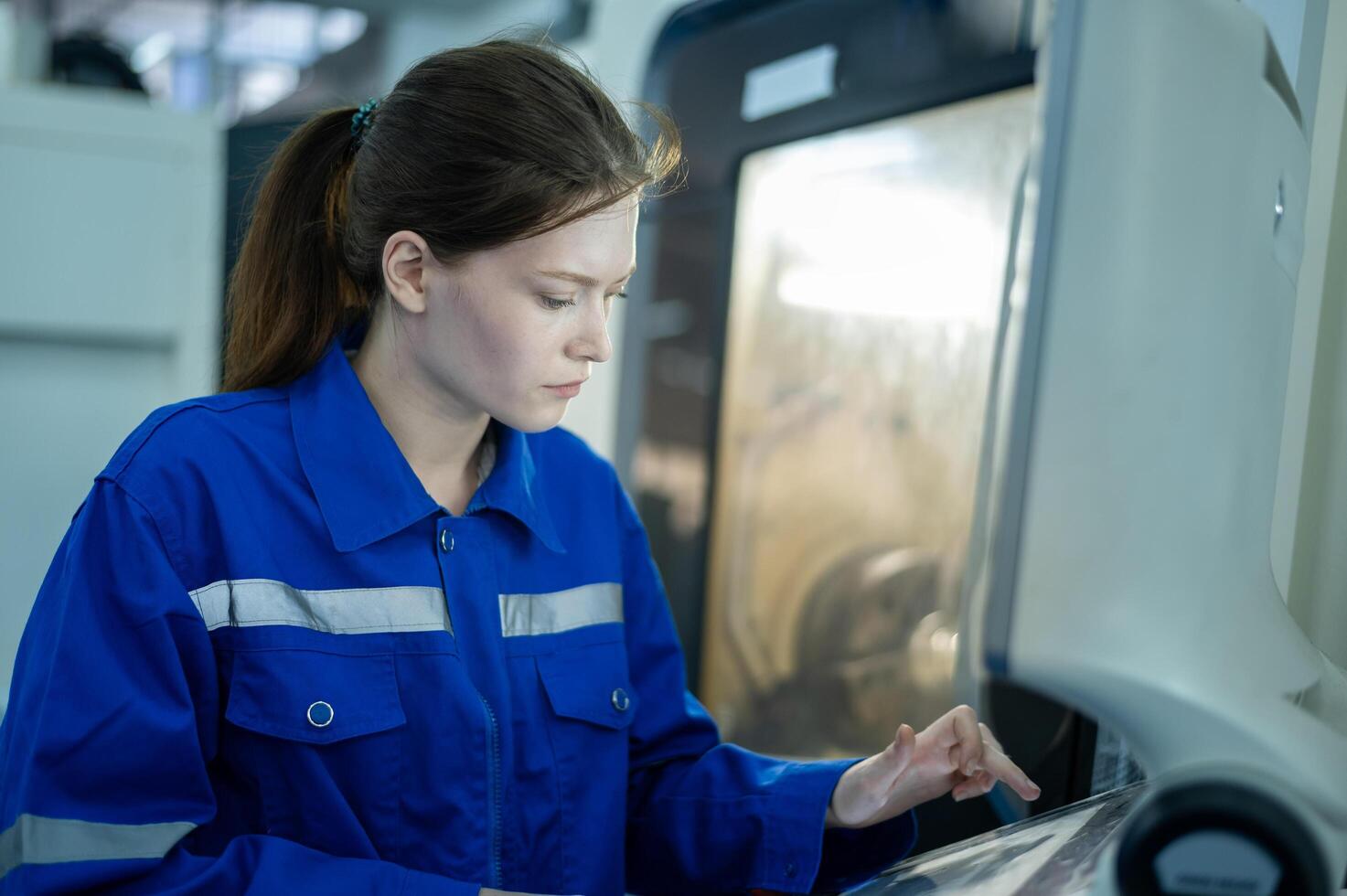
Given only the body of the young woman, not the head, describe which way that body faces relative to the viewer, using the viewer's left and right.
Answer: facing the viewer and to the right of the viewer
